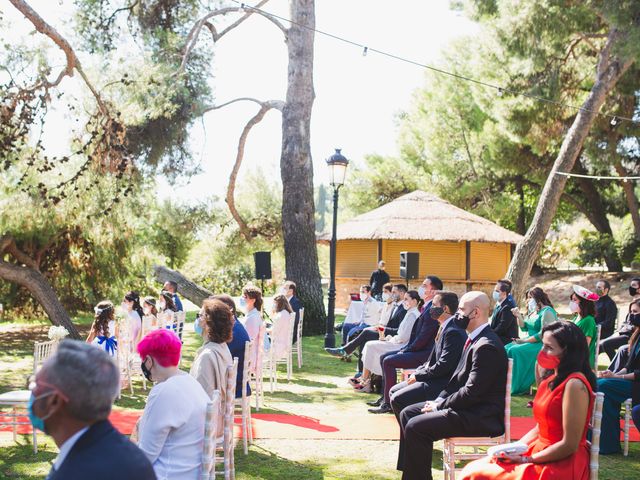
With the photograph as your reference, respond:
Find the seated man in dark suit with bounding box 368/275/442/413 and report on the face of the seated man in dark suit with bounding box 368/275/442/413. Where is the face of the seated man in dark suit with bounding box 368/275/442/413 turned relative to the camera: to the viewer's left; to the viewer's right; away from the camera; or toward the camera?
to the viewer's left

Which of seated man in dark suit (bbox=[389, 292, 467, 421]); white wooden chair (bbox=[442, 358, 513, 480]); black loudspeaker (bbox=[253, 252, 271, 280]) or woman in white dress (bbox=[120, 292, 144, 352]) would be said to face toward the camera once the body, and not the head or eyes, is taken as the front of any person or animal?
the black loudspeaker

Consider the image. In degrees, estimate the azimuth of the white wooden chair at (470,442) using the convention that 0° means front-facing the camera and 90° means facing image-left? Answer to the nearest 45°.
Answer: approximately 90°

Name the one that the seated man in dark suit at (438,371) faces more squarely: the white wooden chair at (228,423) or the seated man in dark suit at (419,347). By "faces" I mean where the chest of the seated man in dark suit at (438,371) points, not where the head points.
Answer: the white wooden chair

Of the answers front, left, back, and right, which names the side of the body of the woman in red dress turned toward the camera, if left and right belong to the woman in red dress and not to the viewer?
left

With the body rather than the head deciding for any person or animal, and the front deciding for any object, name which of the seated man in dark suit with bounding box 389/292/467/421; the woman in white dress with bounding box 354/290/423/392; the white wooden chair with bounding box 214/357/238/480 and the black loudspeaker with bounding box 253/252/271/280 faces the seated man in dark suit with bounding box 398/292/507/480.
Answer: the black loudspeaker

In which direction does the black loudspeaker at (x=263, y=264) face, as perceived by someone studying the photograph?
facing the viewer

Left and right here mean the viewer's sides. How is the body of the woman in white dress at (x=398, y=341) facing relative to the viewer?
facing to the left of the viewer

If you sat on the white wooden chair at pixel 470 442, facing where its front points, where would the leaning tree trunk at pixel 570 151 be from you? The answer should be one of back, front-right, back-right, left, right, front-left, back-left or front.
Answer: right

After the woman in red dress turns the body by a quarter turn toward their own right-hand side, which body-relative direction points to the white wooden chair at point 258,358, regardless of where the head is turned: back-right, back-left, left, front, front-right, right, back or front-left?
front-left

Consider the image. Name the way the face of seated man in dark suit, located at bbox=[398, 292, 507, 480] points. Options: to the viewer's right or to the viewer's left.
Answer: to the viewer's left

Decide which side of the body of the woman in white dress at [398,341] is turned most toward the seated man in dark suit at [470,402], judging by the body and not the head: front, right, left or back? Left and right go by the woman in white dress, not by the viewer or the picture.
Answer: left

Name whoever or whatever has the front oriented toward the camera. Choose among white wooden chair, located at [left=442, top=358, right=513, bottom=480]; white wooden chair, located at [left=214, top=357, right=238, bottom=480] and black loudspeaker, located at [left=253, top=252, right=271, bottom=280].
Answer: the black loudspeaker

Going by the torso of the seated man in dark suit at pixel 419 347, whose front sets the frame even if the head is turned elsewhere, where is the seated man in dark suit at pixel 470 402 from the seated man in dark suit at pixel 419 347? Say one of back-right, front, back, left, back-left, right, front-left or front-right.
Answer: left

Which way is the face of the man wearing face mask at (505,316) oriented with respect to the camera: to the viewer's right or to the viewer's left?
to the viewer's left

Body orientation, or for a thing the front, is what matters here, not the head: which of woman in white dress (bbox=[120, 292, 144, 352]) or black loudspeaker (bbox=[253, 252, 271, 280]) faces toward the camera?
the black loudspeaker

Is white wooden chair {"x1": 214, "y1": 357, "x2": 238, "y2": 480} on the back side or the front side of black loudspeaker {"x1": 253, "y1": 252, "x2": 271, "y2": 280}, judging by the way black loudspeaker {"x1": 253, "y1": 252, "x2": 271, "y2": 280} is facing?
on the front side
